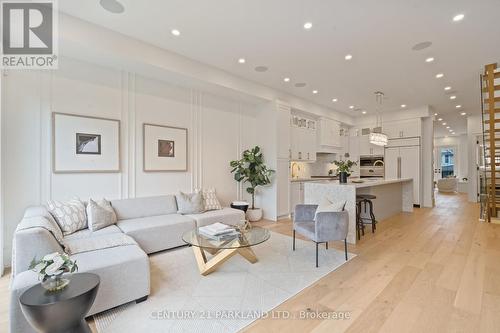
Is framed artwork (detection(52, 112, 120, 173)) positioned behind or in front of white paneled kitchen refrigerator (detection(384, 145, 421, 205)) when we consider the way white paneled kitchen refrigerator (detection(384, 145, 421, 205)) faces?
in front

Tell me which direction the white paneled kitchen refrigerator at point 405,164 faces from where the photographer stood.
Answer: facing the viewer

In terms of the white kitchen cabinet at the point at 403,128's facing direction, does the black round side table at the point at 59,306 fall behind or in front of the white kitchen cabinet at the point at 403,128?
in front

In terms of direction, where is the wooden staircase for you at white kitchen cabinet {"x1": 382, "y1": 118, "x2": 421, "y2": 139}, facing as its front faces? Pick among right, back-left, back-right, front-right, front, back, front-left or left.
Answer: front-left

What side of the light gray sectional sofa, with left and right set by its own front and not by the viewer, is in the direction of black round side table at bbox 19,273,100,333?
right

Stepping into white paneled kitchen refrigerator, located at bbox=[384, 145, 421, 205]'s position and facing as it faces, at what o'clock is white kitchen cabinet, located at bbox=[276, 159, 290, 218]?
white kitchen cabinet, located at bbox=[276, 159, 290, 218] is roughly at 1 o'clock from white paneled kitchen refrigerator, located at bbox=[384, 145, 421, 205].

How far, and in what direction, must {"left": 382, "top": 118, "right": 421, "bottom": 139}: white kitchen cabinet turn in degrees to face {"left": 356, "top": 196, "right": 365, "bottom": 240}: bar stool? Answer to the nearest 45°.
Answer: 0° — it already faces it

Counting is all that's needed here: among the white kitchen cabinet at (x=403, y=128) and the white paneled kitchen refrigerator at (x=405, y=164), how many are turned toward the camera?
2

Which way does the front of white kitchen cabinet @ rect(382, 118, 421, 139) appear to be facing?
toward the camera

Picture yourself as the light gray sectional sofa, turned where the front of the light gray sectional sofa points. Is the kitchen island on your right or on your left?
on your left

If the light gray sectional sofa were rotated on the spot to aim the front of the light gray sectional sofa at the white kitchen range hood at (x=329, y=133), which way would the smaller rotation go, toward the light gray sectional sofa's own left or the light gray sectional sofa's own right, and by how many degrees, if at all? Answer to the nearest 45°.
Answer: approximately 90° to the light gray sectional sofa's own left

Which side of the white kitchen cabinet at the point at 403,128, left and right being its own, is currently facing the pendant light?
front

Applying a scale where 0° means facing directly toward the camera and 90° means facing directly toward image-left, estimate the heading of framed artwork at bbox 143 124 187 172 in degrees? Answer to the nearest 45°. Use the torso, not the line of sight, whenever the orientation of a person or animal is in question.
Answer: approximately 315°

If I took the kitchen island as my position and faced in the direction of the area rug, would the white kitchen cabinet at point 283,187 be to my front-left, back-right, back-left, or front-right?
front-right

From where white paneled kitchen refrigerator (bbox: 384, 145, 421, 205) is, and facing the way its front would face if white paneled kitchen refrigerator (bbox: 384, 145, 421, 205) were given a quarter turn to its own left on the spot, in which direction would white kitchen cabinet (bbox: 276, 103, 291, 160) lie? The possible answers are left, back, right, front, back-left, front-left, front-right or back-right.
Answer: back-right

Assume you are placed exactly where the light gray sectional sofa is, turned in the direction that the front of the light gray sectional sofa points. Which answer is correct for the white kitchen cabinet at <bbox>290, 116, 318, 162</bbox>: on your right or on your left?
on your left

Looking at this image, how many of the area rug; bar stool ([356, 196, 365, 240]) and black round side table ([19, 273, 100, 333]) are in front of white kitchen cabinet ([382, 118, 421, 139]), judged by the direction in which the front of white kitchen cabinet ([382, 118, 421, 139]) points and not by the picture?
3

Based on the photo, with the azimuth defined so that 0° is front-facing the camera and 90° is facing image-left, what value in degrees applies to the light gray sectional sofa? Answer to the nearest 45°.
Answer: approximately 315°

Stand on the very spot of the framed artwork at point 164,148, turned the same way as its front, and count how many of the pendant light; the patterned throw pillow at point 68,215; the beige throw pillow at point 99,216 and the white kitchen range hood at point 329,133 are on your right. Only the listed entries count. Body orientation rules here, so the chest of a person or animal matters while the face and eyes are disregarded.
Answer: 2
